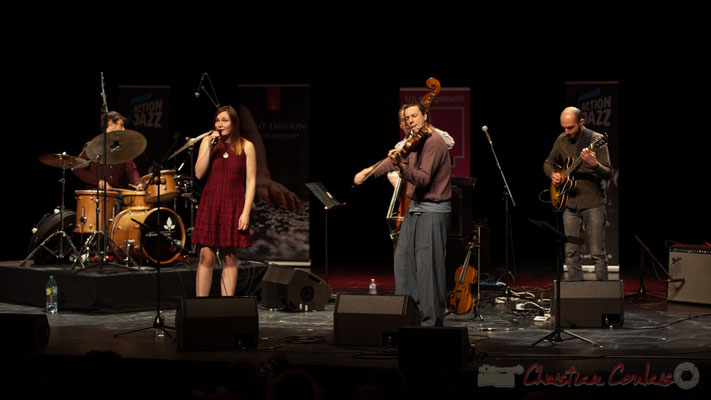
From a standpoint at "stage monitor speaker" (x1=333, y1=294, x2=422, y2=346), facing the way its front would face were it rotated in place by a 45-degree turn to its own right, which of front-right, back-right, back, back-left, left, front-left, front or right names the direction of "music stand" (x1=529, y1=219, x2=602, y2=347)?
front-right

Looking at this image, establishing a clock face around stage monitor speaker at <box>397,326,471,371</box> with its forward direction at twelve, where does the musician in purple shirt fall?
The musician in purple shirt is roughly at 12 o'clock from the stage monitor speaker.

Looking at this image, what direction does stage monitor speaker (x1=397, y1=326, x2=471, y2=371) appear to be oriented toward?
away from the camera

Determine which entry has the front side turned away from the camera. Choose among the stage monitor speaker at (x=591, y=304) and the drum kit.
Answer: the stage monitor speaker

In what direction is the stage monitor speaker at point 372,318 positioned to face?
away from the camera

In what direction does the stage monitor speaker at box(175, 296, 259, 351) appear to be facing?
away from the camera

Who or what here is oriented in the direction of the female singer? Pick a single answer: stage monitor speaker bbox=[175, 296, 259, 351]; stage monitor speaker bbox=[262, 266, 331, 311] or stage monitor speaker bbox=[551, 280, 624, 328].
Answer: stage monitor speaker bbox=[175, 296, 259, 351]

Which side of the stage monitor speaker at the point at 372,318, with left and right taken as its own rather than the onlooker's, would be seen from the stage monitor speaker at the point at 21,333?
left

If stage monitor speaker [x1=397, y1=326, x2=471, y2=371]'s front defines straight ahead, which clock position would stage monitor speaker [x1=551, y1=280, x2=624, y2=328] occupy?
stage monitor speaker [x1=551, y1=280, x2=624, y2=328] is roughly at 1 o'clock from stage monitor speaker [x1=397, y1=326, x2=471, y2=371].

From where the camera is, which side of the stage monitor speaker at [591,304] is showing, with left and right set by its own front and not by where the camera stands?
back

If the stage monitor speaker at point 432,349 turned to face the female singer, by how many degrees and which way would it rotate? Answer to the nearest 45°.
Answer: approximately 45° to its left

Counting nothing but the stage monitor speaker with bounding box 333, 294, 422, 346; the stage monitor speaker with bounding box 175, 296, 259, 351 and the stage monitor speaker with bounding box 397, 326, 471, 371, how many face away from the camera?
3

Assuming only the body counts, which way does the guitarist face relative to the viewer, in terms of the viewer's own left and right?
facing the viewer and to the left of the viewer

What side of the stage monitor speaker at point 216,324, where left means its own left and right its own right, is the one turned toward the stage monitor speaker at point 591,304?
right

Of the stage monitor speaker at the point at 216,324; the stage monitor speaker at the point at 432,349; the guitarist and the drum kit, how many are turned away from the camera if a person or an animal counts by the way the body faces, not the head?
2

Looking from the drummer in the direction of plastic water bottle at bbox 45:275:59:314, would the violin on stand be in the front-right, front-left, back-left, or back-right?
front-left
